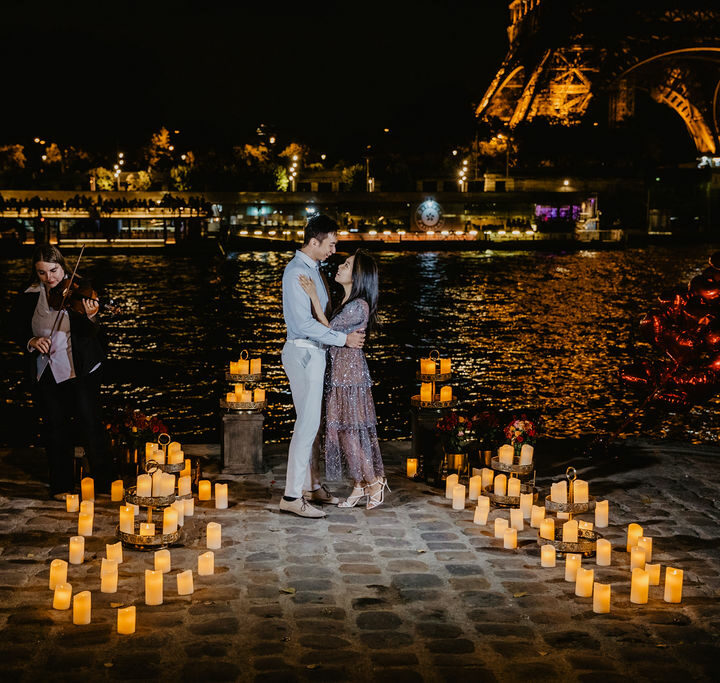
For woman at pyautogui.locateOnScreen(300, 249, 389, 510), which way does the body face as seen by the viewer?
to the viewer's left

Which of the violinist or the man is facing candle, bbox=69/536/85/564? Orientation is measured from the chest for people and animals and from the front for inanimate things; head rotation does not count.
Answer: the violinist

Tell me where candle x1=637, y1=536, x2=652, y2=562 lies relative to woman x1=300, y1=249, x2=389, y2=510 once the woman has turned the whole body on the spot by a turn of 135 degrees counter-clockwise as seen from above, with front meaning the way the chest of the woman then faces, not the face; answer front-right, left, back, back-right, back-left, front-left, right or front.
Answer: front

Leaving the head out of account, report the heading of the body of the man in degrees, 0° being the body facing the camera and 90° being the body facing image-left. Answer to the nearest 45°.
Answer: approximately 270°

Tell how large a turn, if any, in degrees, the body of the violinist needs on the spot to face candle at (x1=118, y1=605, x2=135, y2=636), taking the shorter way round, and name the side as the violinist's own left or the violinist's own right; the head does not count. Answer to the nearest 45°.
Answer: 0° — they already face it

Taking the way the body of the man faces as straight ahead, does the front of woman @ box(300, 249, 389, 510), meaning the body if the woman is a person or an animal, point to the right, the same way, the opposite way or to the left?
the opposite way

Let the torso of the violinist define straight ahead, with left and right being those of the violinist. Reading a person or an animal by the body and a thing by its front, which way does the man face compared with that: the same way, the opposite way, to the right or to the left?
to the left

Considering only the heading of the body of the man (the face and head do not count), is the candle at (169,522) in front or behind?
behind

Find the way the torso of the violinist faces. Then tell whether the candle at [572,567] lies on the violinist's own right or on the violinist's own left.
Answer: on the violinist's own left

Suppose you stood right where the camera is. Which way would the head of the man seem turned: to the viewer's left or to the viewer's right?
to the viewer's right

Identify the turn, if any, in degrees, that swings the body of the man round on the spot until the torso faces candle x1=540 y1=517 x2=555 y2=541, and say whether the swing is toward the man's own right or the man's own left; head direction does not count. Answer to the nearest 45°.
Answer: approximately 45° to the man's own right

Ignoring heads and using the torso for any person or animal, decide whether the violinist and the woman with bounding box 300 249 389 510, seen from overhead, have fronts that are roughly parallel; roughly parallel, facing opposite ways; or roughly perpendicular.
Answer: roughly perpendicular

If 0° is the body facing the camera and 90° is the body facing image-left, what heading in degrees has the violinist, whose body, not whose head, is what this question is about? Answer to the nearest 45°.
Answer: approximately 0°

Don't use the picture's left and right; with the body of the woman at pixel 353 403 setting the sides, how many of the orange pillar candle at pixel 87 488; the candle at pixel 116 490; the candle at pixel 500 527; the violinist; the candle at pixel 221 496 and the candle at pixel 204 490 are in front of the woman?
5

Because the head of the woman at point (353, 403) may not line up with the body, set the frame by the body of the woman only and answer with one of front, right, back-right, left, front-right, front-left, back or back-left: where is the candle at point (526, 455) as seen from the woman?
back

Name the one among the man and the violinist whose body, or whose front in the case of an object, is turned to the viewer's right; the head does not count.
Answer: the man
